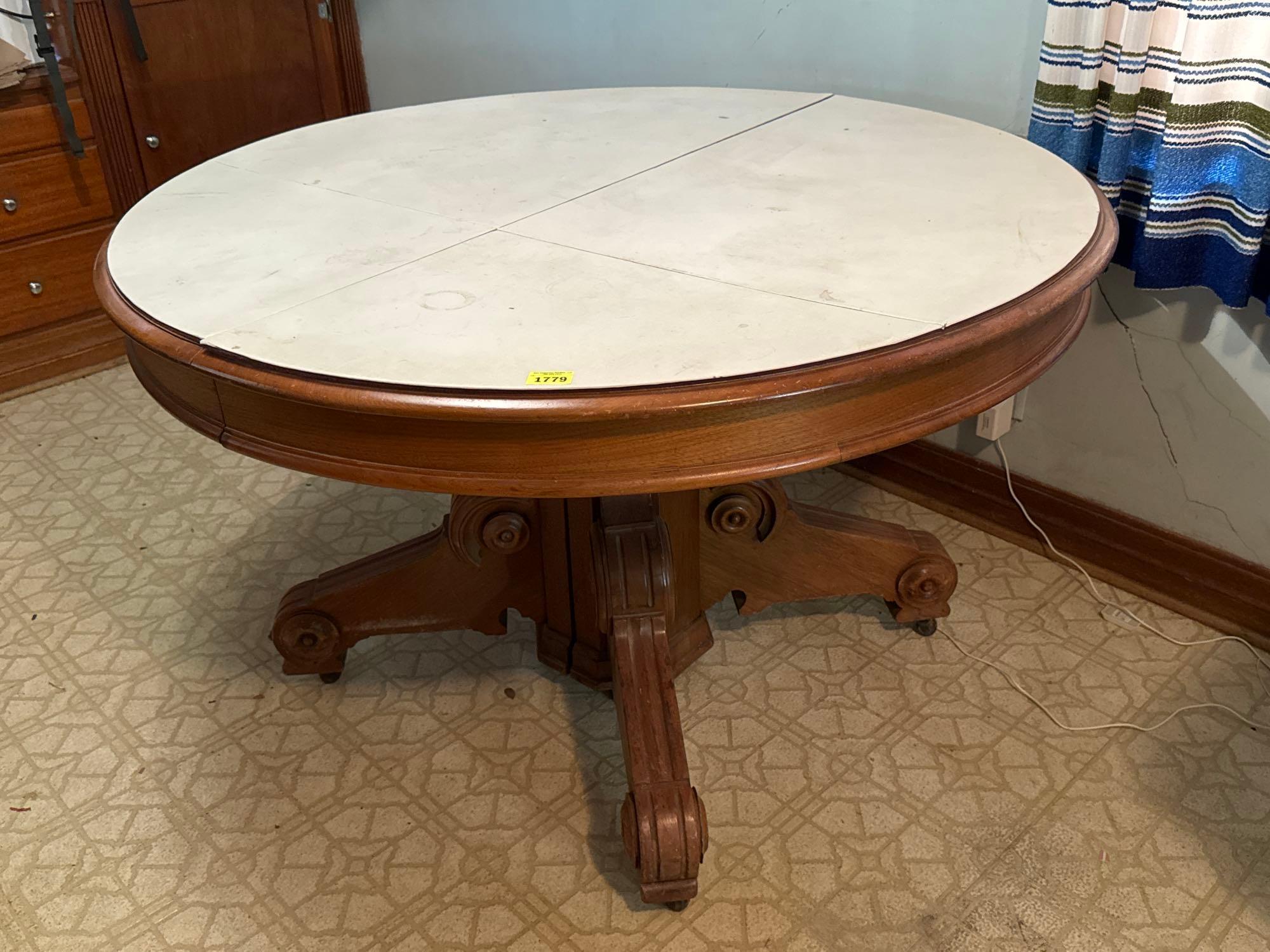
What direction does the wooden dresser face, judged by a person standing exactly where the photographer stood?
facing the viewer

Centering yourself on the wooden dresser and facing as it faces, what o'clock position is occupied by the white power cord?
The white power cord is roughly at 11 o'clock from the wooden dresser.

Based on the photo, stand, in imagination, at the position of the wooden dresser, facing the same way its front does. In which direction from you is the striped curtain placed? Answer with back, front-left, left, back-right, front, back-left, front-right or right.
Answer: front-left

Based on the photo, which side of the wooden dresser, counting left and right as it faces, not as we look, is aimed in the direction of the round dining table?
front
